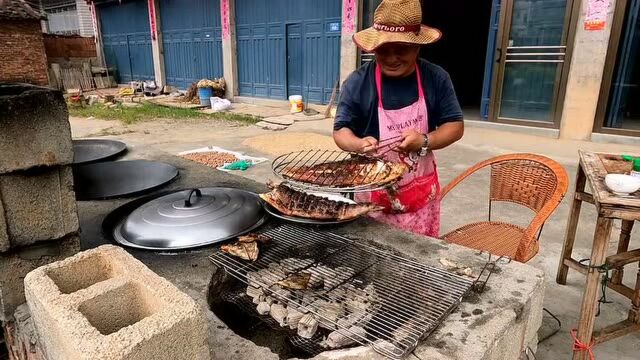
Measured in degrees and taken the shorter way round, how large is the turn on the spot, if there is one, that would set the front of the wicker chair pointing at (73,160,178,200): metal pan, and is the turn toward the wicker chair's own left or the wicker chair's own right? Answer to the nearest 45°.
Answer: approximately 45° to the wicker chair's own right

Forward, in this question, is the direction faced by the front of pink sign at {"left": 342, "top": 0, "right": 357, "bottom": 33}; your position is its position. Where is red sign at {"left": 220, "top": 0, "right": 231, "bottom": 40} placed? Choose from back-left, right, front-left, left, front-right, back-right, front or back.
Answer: back-right

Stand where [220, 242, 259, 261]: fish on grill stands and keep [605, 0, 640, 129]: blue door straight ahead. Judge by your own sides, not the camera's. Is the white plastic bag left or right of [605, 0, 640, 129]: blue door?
left

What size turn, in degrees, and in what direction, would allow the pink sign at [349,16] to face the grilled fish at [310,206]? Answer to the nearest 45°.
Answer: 0° — it already faces it

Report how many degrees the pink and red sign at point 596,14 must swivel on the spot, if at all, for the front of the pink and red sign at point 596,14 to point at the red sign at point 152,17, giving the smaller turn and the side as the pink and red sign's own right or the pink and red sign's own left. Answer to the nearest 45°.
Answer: approximately 90° to the pink and red sign's own right

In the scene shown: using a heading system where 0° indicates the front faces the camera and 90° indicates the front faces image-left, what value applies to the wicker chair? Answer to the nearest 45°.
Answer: approximately 45°

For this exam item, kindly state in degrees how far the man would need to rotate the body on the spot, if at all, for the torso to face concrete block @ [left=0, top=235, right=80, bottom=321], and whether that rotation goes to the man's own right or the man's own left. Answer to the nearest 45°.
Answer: approximately 45° to the man's own right

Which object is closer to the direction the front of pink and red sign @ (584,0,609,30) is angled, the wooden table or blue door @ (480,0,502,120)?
the wooden table

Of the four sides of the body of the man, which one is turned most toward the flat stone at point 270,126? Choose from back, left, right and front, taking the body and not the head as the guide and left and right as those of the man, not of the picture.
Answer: back

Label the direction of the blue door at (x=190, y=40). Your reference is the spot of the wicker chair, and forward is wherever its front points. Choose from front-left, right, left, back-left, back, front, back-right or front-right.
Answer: right
